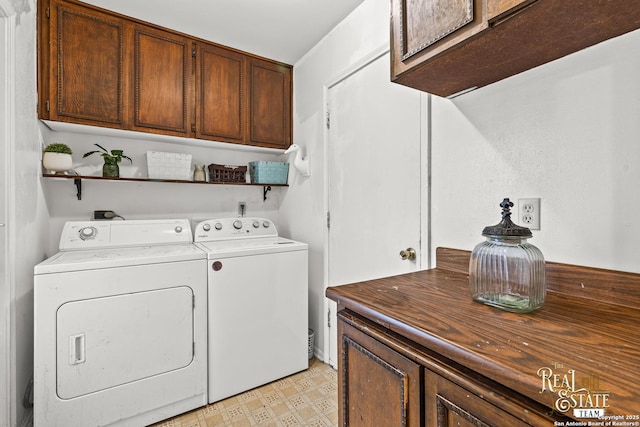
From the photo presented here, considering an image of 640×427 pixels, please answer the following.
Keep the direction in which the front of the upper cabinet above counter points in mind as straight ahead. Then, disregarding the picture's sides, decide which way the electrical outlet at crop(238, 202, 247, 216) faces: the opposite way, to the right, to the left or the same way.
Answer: to the left

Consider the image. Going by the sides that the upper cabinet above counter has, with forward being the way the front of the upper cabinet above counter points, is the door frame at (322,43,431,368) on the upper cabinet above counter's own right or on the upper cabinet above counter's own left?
on the upper cabinet above counter's own right

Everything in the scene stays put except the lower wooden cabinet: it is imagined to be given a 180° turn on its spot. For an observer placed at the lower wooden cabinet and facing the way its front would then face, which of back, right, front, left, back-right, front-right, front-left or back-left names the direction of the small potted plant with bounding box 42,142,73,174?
back-left

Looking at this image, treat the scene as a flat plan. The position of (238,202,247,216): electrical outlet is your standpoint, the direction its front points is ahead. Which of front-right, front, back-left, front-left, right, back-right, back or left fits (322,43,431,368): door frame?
front-left

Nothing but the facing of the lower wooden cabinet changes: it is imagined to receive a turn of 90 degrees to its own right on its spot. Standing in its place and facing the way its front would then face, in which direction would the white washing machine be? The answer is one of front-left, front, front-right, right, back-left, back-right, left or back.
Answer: front

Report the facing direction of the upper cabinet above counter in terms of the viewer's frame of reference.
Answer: facing the viewer and to the left of the viewer

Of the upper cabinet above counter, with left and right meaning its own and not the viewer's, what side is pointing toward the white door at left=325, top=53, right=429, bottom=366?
right

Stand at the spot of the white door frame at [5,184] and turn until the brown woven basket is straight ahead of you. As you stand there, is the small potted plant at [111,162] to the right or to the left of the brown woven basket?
left

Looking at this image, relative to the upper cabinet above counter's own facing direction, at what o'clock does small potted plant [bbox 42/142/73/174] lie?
The small potted plant is roughly at 1 o'clock from the upper cabinet above counter.

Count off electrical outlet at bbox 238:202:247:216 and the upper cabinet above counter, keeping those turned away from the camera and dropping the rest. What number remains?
0

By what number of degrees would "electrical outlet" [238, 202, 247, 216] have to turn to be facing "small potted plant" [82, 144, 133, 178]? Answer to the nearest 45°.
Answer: approximately 45° to its right

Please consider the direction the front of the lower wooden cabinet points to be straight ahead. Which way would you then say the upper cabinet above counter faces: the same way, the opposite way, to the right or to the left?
the same way

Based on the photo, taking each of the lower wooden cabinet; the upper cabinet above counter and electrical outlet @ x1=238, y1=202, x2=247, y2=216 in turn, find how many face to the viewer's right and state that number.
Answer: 0

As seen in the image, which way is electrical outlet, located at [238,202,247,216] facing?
toward the camera

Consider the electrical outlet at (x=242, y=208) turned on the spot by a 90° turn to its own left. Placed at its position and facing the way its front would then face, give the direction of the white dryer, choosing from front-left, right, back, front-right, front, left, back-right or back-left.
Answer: back-right
